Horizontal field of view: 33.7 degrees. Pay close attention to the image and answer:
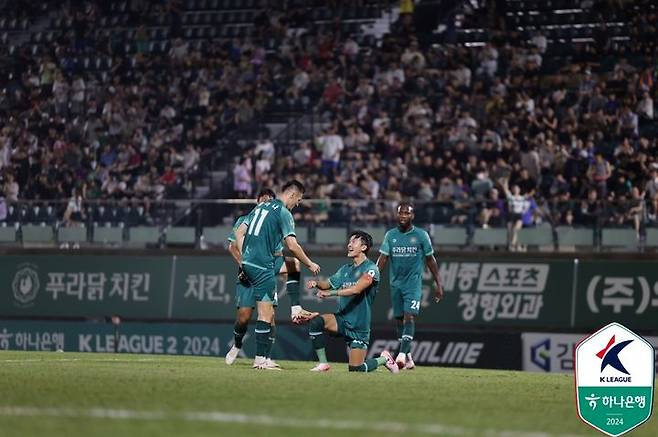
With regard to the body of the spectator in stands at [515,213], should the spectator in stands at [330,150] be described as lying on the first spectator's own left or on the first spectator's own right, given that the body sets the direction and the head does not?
on the first spectator's own right

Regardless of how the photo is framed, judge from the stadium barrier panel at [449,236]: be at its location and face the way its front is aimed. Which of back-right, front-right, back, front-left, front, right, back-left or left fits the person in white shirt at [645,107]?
back-left

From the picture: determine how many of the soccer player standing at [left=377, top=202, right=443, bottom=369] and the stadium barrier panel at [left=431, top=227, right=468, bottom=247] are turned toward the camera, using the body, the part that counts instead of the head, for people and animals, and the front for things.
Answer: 2

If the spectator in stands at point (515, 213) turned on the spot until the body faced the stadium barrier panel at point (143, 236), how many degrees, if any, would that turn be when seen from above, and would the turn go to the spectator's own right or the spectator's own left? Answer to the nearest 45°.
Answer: approximately 90° to the spectator's own right

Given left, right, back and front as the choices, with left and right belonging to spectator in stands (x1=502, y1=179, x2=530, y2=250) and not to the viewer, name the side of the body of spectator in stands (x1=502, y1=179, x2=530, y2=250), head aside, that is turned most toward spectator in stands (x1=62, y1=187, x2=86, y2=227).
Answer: right

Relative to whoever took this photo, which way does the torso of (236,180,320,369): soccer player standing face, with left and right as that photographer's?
facing away from the viewer and to the right of the viewer

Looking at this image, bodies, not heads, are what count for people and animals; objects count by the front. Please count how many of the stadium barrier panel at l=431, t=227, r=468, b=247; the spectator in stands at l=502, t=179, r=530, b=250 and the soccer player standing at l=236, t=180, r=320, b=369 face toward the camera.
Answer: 2

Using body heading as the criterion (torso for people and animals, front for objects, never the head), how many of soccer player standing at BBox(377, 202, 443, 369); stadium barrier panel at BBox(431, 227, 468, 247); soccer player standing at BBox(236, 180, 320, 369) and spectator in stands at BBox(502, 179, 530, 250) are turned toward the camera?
3

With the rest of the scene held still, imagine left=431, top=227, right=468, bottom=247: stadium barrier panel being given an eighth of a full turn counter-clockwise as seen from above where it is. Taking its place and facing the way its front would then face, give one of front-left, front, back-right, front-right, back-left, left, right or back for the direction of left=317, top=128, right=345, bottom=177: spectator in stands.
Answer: back

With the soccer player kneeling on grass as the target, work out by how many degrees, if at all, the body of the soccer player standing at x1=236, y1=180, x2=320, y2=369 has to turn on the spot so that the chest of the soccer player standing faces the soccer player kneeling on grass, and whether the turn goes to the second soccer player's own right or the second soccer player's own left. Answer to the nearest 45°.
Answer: approximately 45° to the second soccer player's own right
